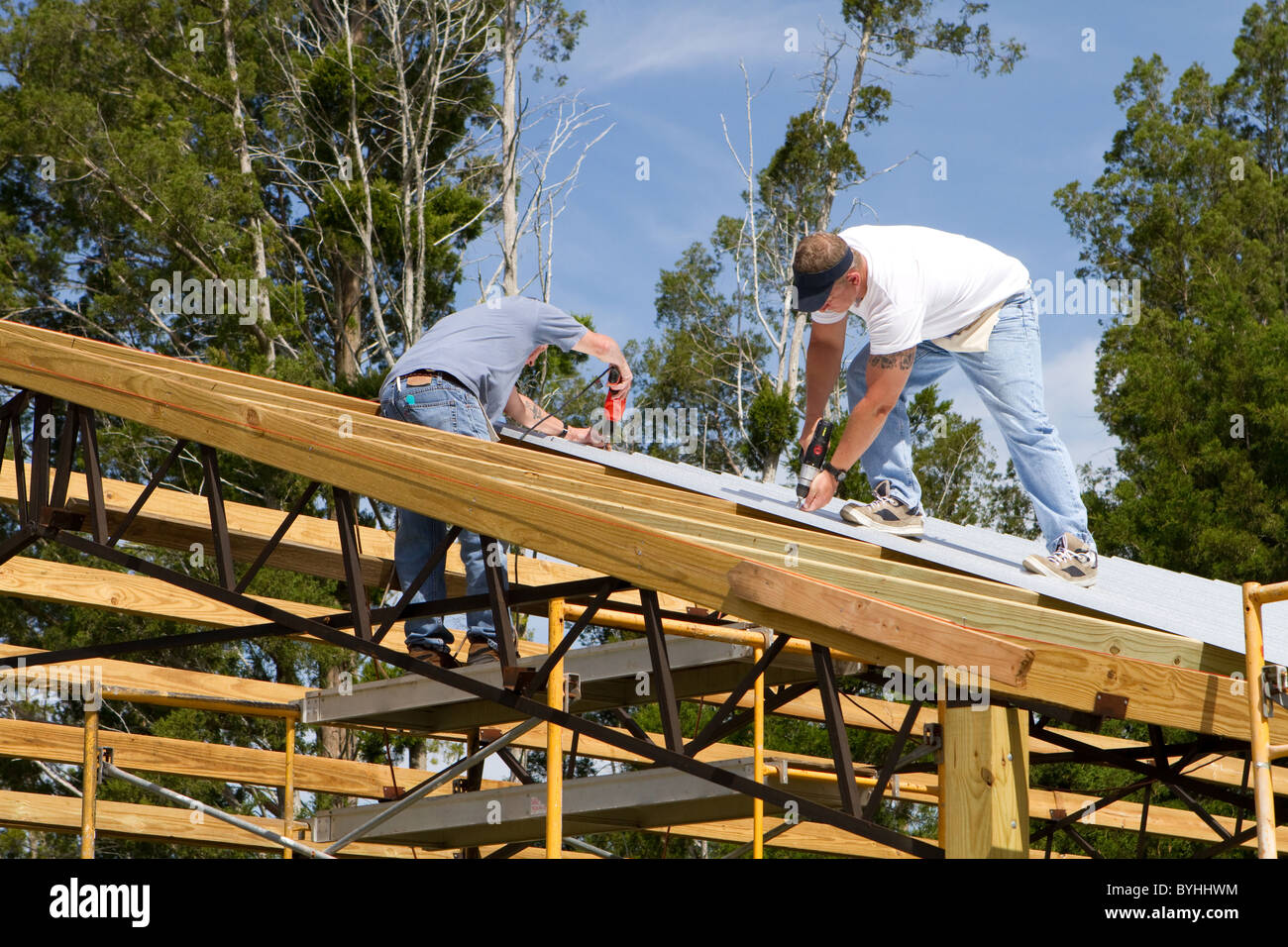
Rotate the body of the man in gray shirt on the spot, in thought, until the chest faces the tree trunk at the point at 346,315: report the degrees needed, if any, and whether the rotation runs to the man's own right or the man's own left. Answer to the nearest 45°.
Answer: approximately 45° to the man's own left

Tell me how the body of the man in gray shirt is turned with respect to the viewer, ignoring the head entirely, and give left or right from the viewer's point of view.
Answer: facing away from the viewer and to the right of the viewer

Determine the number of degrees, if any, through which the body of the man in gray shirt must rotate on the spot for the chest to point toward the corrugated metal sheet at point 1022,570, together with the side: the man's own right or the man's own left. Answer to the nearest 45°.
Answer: approximately 45° to the man's own right

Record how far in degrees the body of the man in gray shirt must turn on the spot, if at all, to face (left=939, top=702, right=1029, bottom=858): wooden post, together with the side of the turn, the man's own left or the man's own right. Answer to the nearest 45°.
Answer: approximately 90° to the man's own right

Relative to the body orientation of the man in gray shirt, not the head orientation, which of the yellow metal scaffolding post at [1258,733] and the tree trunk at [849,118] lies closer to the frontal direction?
the tree trunk

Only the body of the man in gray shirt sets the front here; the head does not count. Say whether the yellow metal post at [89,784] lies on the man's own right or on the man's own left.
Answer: on the man's own left

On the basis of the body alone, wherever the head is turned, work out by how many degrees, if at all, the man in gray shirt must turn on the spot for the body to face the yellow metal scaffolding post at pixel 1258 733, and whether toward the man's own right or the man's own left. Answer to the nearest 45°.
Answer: approximately 90° to the man's own right
